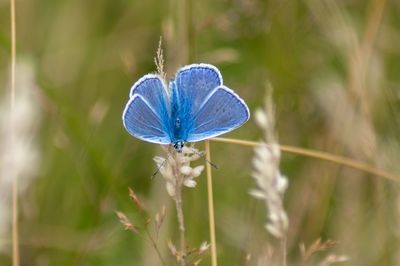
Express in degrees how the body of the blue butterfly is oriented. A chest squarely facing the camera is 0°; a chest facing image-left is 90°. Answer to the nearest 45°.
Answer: approximately 0°
